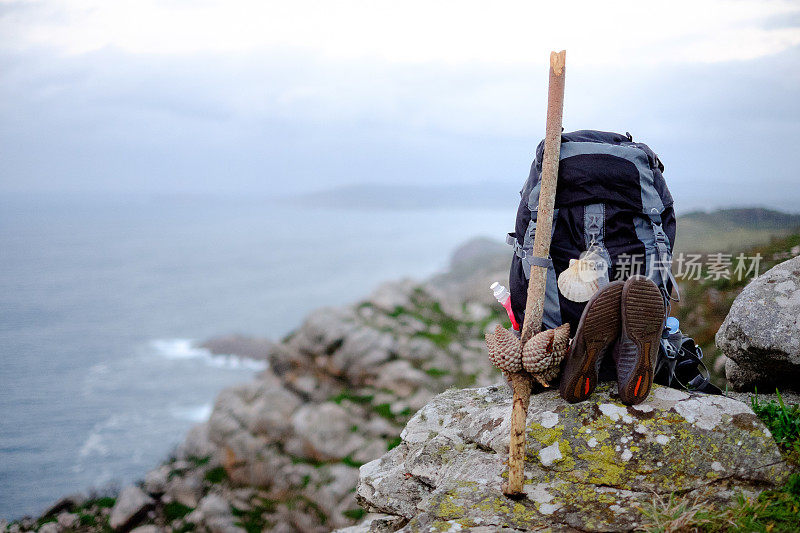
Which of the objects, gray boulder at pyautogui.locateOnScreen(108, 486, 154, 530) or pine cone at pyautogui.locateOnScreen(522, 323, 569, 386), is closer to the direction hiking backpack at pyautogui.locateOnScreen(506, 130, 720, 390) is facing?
the pine cone

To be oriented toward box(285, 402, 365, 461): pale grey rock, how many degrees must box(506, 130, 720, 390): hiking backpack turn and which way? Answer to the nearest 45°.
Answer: approximately 135° to its right

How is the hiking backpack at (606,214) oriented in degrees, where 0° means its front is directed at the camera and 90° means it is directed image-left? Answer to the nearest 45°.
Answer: approximately 0°
